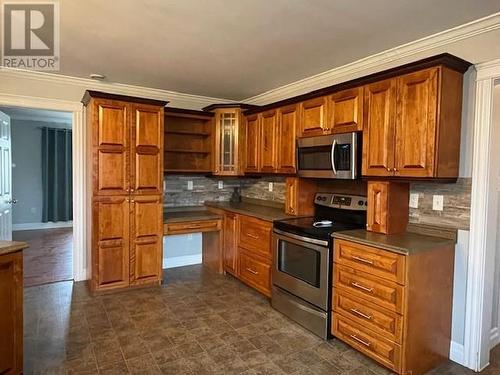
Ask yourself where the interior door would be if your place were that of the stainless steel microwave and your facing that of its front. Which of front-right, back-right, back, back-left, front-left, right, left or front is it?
front-right

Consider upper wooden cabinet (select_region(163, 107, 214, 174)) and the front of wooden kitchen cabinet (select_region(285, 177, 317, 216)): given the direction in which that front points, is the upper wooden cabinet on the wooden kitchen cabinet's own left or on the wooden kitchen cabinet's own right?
on the wooden kitchen cabinet's own right

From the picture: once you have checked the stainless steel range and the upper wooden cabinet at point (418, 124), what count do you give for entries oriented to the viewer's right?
0

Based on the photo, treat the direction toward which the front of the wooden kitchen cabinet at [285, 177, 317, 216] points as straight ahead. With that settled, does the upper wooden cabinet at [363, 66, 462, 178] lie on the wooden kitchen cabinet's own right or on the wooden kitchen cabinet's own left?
on the wooden kitchen cabinet's own left

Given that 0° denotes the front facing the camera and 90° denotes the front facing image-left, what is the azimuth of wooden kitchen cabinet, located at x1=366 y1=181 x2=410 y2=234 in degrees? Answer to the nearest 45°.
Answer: approximately 45°

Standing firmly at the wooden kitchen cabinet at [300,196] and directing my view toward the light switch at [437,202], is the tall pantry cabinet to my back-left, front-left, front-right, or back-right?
back-right

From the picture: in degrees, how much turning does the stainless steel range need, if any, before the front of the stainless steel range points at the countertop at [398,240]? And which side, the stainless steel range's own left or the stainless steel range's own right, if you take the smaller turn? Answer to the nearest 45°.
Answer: approximately 90° to the stainless steel range's own left

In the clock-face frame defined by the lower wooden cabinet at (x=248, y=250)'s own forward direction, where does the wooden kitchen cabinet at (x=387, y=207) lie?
The wooden kitchen cabinet is roughly at 9 o'clock from the lower wooden cabinet.

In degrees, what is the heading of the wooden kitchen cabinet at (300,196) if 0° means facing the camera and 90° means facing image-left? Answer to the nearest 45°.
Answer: approximately 45°

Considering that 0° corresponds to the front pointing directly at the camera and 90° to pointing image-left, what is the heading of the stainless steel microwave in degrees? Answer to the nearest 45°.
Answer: approximately 45°

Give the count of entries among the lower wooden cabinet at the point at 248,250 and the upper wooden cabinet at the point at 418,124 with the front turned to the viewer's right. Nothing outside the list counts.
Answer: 0

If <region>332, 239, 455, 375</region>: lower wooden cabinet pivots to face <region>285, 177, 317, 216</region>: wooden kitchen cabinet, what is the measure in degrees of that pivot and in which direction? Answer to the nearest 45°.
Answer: approximately 90° to its right

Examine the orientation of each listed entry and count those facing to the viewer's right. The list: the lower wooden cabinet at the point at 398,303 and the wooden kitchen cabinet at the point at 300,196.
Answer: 0
